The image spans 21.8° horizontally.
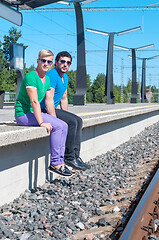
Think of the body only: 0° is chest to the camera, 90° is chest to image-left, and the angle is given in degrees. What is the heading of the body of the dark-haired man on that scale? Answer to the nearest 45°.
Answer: approximately 315°

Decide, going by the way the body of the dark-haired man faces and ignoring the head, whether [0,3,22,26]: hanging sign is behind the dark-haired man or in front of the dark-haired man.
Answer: behind

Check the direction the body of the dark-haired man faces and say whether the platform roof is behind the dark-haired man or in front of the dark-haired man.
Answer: behind

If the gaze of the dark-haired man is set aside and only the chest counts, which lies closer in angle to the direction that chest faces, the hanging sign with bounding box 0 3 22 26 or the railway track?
the railway track

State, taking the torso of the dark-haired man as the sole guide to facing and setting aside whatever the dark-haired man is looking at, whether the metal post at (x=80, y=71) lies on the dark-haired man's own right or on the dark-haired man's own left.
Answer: on the dark-haired man's own left
